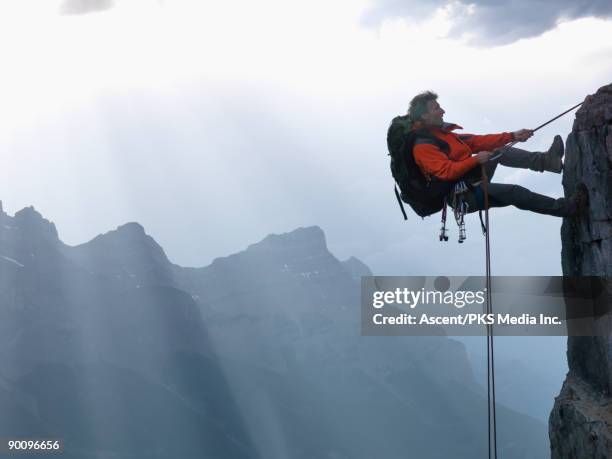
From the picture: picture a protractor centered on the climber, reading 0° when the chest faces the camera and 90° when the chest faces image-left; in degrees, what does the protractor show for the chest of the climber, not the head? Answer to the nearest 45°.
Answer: approximately 270°

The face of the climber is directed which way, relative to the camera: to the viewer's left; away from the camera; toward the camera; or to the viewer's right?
to the viewer's right

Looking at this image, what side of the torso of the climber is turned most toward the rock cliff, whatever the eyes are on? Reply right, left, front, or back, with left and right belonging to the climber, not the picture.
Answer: front
